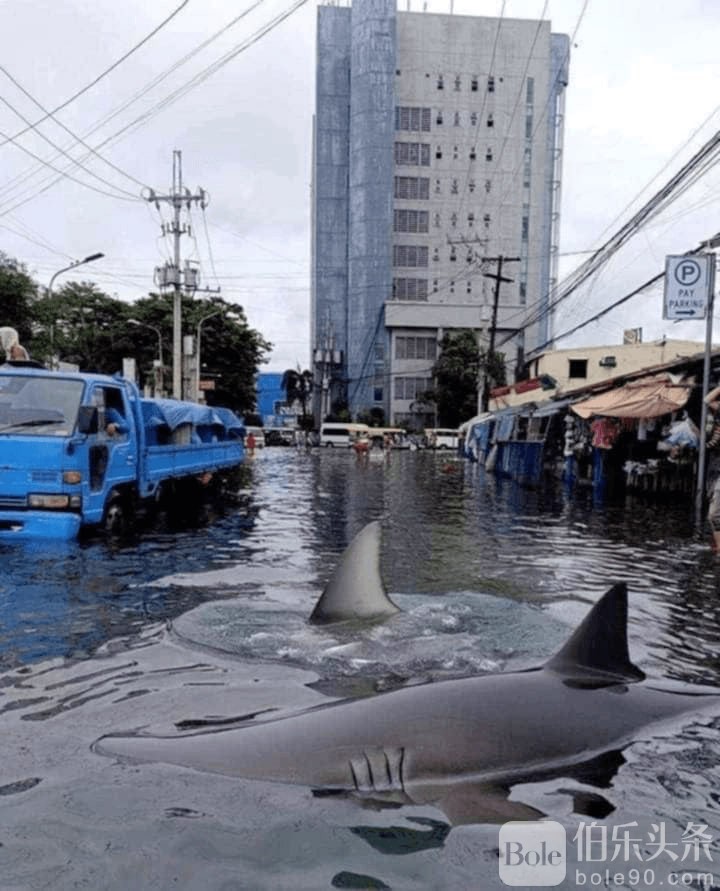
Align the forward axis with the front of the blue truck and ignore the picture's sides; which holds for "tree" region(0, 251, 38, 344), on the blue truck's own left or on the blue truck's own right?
on the blue truck's own right

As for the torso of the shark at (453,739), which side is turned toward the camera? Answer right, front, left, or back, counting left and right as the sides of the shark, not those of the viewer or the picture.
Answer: left

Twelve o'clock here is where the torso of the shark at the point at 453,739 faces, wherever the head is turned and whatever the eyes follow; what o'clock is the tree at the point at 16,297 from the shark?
The tree is roughly at 2 o'clock from the shark.

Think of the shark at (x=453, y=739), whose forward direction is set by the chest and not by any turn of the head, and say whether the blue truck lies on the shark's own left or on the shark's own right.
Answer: on the shark's own right

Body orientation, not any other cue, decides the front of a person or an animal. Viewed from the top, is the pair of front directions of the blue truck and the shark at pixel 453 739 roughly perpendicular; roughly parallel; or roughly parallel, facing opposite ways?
roughly perpendicular

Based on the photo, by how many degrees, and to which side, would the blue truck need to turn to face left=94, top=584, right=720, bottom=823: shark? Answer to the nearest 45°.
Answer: approximately 45° to its left
